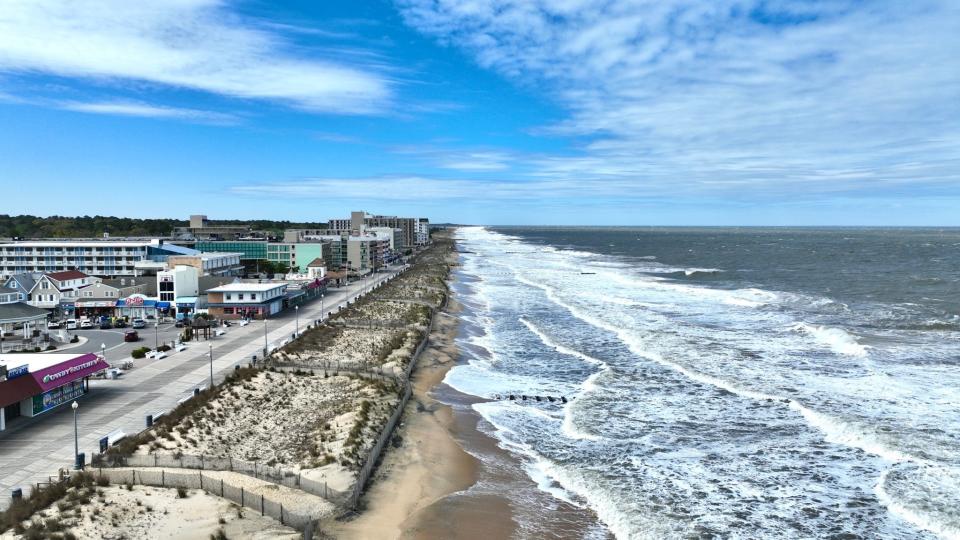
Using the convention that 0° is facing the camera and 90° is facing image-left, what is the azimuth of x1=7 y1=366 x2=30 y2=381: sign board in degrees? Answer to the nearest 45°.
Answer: approximately 315°

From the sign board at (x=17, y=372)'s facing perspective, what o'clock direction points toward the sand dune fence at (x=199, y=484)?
The sand dune fence is roughly at 1 o'clock from the sign board.

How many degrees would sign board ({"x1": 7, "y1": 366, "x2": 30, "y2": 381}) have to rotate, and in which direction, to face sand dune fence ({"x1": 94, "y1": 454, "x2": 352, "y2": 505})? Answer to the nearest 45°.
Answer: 0° — it already faces it
